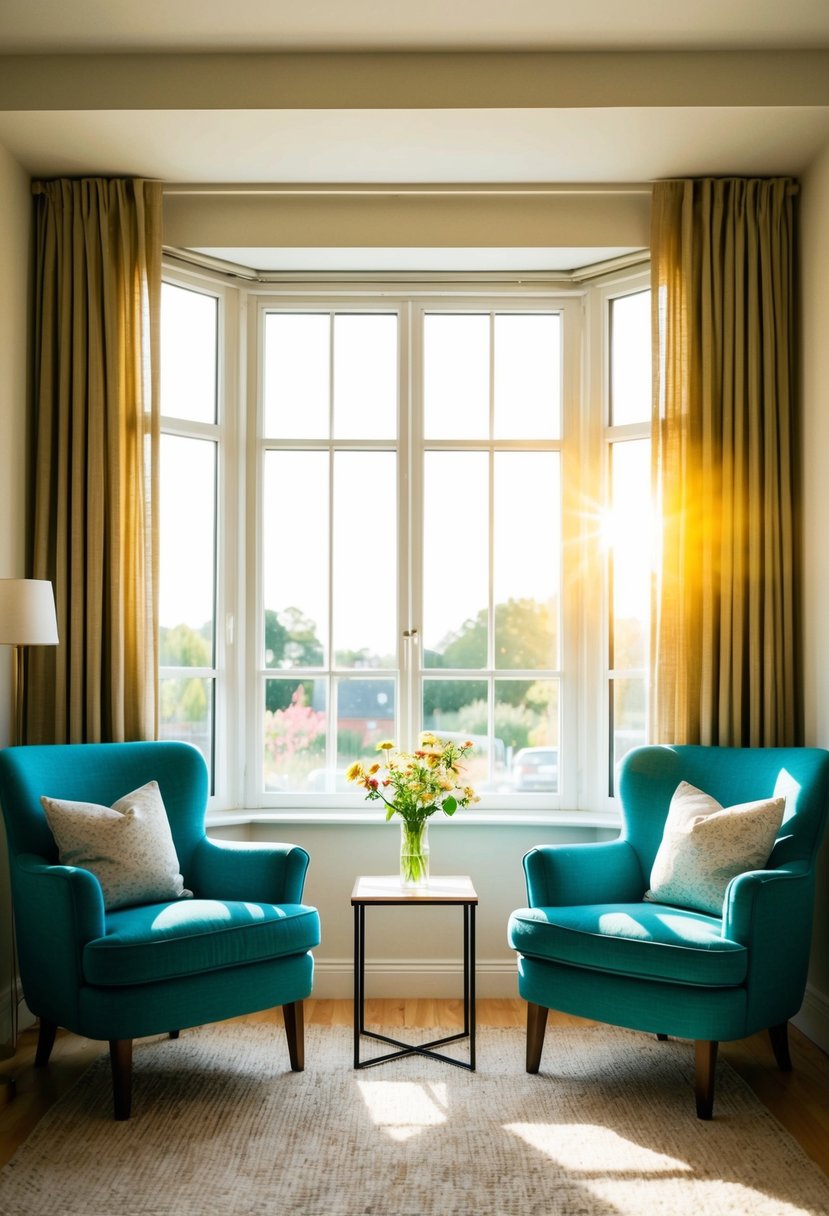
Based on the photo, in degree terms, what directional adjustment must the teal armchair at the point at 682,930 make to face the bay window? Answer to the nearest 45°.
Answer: approximately 90° to its right

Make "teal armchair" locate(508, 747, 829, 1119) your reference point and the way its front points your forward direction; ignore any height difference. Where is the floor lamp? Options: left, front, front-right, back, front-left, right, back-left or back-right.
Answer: front-right

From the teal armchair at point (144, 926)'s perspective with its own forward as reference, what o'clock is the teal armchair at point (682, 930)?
the teal armchair at point (682, 930) is roughly at 11 o'clock from the teal armchair at point (144, 926).

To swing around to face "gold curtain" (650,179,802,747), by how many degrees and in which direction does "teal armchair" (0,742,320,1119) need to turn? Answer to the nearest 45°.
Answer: approximately 45° to its left

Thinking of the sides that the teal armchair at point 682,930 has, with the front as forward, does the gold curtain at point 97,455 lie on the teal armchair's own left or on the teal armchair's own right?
on the teal armchair's own right

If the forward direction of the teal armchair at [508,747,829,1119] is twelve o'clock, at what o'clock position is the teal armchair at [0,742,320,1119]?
the teal armchair at [0,742,320,1119] is roughly at 1 o'clock from the teal armchair at [508,747,829,1119].

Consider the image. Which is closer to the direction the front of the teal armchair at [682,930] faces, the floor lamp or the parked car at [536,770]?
the floor lamp

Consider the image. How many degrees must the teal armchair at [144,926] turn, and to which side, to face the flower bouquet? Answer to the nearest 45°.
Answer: approximately 45° to its left

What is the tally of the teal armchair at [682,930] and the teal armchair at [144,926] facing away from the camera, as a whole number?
0

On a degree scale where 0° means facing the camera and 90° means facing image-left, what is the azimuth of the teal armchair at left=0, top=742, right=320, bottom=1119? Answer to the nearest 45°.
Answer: approximately 315°

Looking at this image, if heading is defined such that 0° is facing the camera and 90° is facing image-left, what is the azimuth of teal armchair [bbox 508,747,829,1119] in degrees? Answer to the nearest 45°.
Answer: approximately 45°
